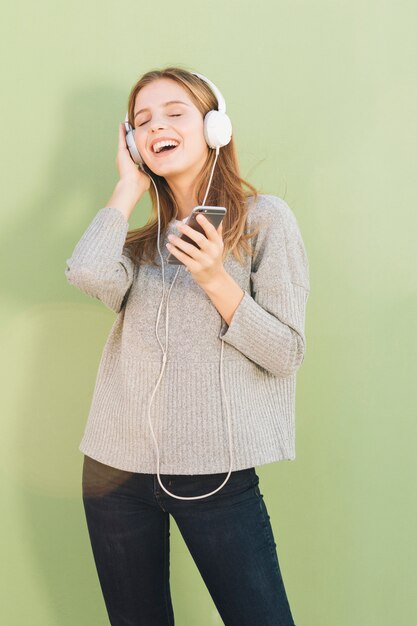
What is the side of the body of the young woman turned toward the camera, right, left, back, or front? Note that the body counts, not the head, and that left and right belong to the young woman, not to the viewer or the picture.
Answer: front
